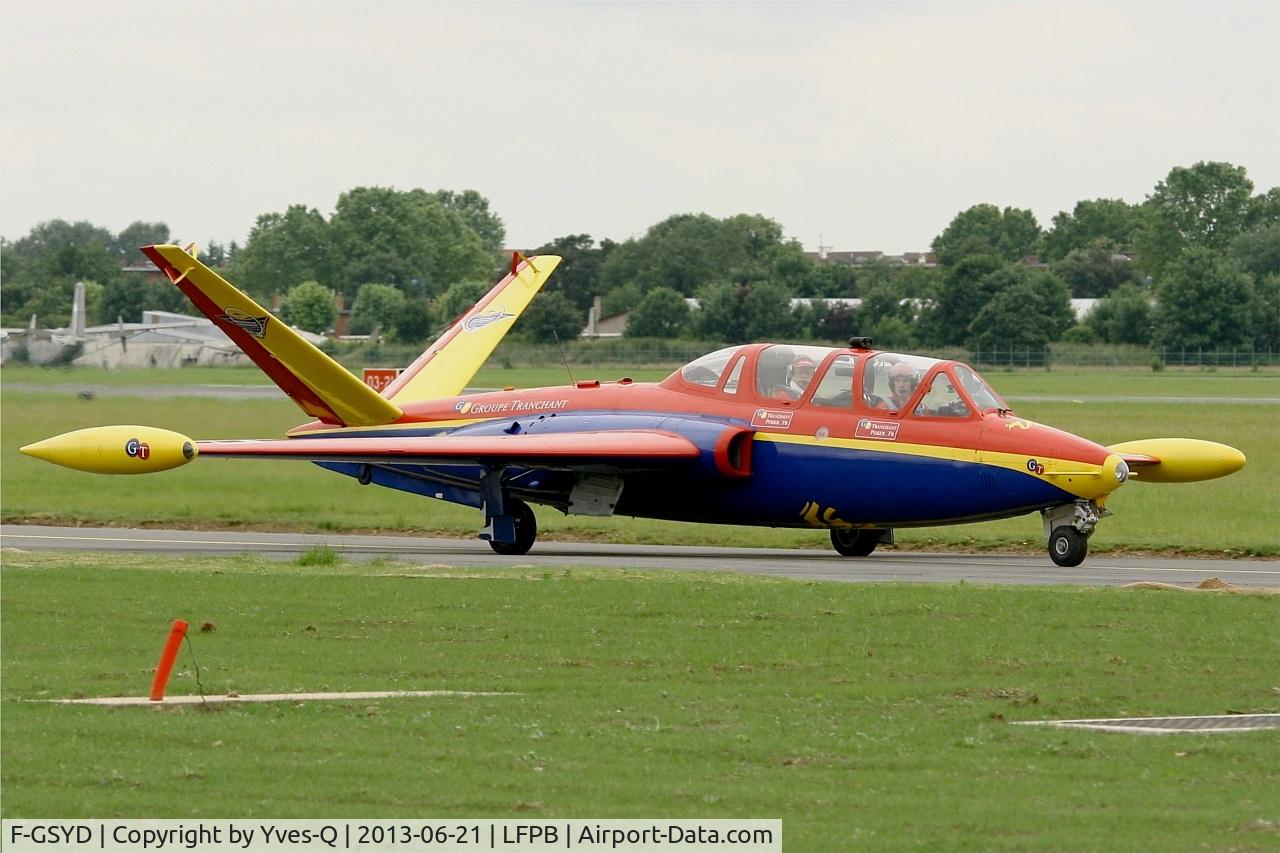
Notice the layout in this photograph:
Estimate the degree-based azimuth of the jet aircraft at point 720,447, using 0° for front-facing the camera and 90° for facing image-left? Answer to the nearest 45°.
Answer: approximately 315°

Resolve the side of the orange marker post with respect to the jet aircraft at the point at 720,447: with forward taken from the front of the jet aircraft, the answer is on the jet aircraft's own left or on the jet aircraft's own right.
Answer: on the jet aircraft's own right
